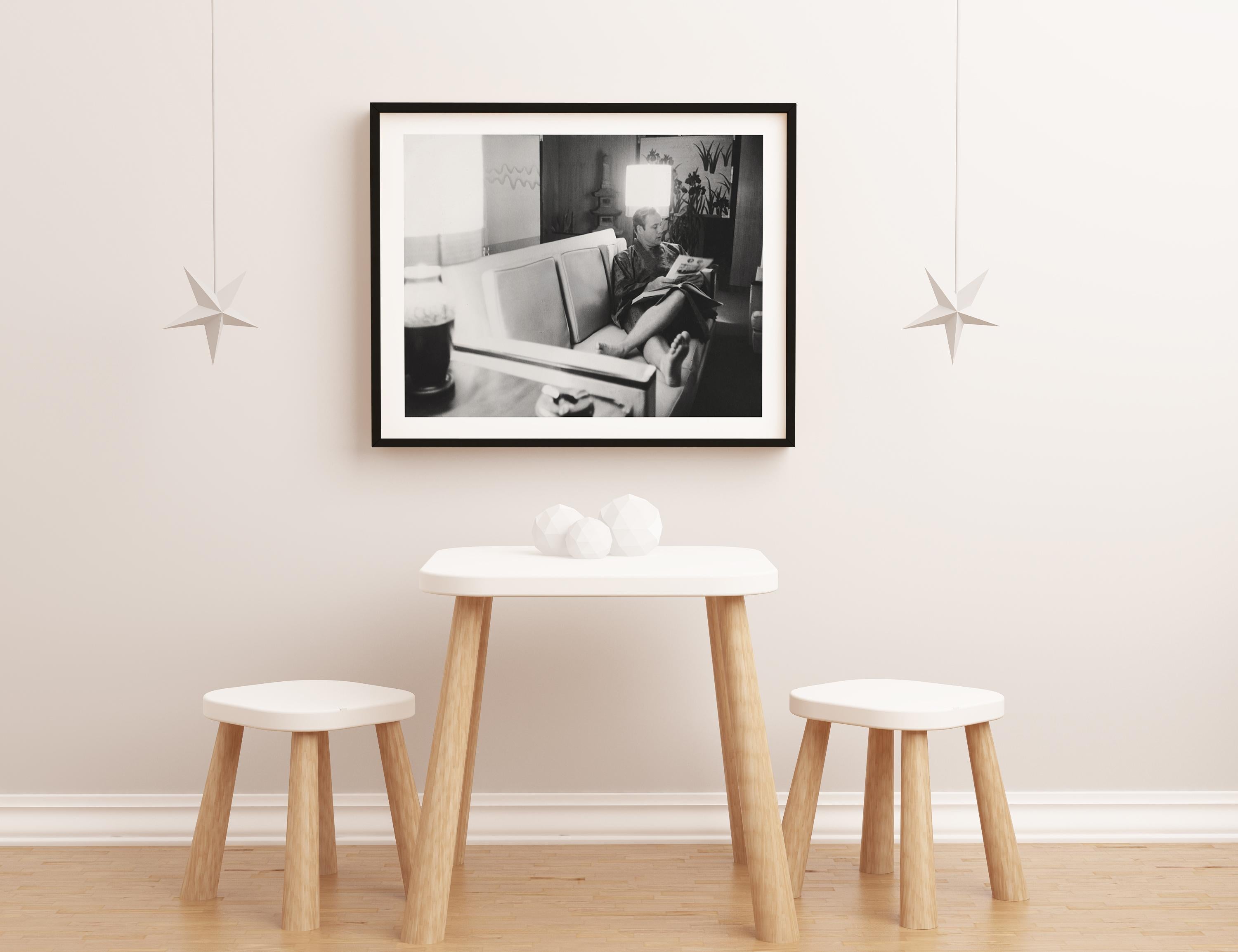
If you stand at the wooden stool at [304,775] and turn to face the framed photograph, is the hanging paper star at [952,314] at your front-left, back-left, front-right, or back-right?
front-right

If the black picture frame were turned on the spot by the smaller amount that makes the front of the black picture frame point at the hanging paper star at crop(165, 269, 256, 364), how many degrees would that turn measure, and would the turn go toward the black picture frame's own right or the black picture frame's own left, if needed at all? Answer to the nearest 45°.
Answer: approximately 90° to the black picture frame's own right

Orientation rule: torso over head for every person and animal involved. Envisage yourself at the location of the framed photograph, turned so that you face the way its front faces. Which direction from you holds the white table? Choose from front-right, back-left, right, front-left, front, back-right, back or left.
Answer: front

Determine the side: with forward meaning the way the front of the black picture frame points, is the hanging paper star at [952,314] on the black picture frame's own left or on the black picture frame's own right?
on the black picture frame's own left

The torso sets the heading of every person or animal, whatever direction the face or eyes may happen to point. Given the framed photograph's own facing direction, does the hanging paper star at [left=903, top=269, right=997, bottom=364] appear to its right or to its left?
on its left

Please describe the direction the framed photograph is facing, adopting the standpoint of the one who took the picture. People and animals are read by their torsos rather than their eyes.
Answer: facing the viewer
